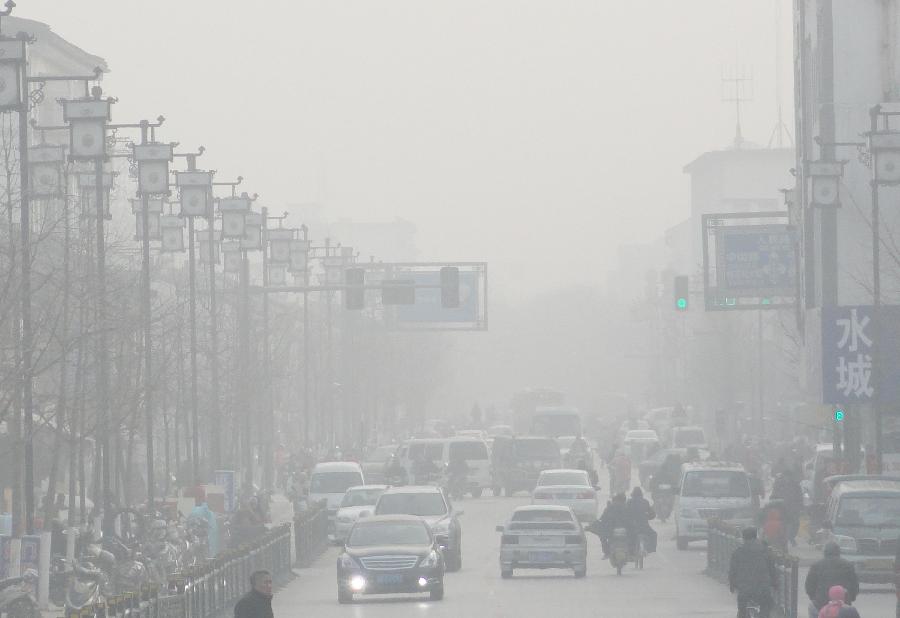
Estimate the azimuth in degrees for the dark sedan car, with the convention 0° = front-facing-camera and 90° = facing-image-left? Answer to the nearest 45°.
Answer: approximately 0°

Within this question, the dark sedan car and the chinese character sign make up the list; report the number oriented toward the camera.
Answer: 2

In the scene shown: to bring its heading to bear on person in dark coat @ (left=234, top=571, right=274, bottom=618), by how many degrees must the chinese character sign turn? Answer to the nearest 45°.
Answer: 0° — it already faces them

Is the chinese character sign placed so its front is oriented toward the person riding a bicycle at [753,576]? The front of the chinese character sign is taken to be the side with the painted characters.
yes

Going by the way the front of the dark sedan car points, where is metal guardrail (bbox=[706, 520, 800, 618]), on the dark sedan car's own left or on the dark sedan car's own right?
on the dark sedan car's own left

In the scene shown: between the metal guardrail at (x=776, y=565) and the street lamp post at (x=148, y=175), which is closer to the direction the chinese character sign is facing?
the metal guardrail

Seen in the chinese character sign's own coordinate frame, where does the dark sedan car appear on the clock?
The dark sedan car is roughly at 1 o'clock from the chinese character sign.
